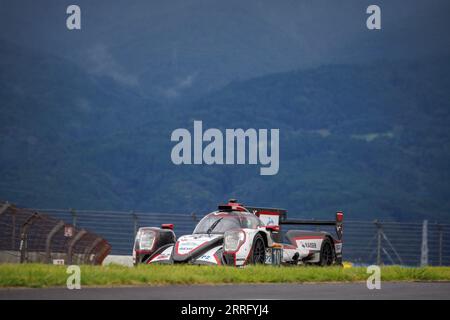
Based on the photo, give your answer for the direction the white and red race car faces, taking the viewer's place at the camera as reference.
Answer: facing the viewer and to the left of the viewer
